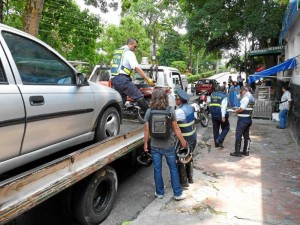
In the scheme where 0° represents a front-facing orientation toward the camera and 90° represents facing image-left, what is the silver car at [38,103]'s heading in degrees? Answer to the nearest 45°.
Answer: approximately 225°

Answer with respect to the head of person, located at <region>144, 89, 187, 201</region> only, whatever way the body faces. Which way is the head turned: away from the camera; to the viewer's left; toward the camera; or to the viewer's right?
away from the camera

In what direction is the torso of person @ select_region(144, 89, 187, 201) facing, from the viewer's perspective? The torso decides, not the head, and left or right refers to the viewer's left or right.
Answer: facing away from the viewer

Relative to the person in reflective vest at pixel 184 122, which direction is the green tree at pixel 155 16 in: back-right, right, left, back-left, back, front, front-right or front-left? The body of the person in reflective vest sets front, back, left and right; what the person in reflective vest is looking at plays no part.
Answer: front-right

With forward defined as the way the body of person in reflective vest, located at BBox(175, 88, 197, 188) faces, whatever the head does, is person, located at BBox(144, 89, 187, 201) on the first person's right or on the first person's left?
on the first person's left

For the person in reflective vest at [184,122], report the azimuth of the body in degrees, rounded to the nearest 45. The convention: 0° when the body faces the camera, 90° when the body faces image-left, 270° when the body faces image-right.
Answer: approximately 135°

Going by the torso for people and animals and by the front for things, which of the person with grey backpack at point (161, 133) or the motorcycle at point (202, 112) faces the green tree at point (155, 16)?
the person with grey backpack

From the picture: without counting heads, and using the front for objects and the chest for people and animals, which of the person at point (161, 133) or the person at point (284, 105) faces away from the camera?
the person at point (161, 133)
